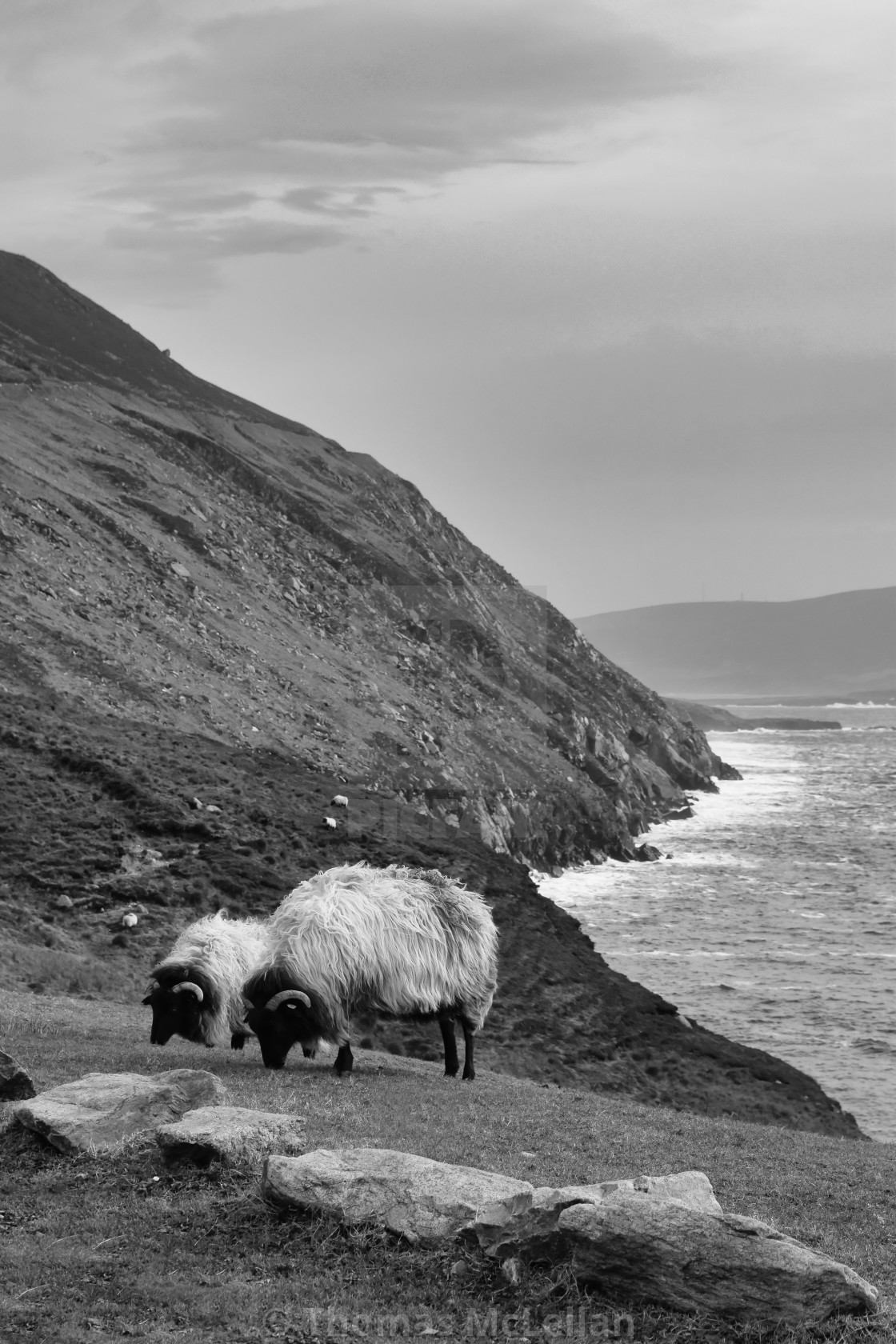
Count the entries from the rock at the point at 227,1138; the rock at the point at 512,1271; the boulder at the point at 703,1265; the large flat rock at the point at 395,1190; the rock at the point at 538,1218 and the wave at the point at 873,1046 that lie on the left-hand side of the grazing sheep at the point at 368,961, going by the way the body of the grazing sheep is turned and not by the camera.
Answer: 5

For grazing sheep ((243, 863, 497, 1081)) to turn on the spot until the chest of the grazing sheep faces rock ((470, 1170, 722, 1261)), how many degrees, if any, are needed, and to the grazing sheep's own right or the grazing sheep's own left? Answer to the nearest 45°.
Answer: approximately 90° to the grazing sheep's own left

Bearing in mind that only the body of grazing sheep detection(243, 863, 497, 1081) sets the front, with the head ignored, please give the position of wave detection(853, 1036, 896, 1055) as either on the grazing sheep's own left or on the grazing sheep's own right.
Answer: on the grazing sheep's own right

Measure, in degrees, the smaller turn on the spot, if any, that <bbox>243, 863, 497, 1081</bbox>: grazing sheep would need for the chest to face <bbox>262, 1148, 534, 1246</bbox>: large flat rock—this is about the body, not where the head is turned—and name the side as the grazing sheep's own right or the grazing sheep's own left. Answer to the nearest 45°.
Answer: approximately 90° to the grazing sheep's own left

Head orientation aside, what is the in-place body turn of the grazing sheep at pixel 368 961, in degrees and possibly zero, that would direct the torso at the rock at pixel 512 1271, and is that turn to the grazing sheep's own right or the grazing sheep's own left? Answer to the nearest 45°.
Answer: approximately 90° to the grazing sheep's own left

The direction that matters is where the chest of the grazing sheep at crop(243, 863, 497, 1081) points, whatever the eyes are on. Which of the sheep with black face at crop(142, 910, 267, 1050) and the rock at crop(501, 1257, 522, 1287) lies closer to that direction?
the sheep with black face

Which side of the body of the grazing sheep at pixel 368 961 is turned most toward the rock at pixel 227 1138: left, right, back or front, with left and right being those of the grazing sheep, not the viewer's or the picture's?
left

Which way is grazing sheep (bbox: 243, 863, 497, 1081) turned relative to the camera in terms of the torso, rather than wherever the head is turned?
to the viewer's left

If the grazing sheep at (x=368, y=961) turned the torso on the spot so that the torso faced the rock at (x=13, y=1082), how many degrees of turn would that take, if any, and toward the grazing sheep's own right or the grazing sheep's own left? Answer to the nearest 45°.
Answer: approximately 45° to the grazing sheep's own left

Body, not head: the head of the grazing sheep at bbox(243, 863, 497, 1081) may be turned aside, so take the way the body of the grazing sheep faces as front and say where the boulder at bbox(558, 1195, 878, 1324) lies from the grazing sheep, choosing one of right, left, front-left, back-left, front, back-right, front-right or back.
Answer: left

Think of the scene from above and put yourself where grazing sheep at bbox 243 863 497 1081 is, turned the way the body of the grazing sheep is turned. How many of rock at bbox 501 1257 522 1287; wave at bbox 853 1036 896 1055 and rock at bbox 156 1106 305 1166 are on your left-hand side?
2
